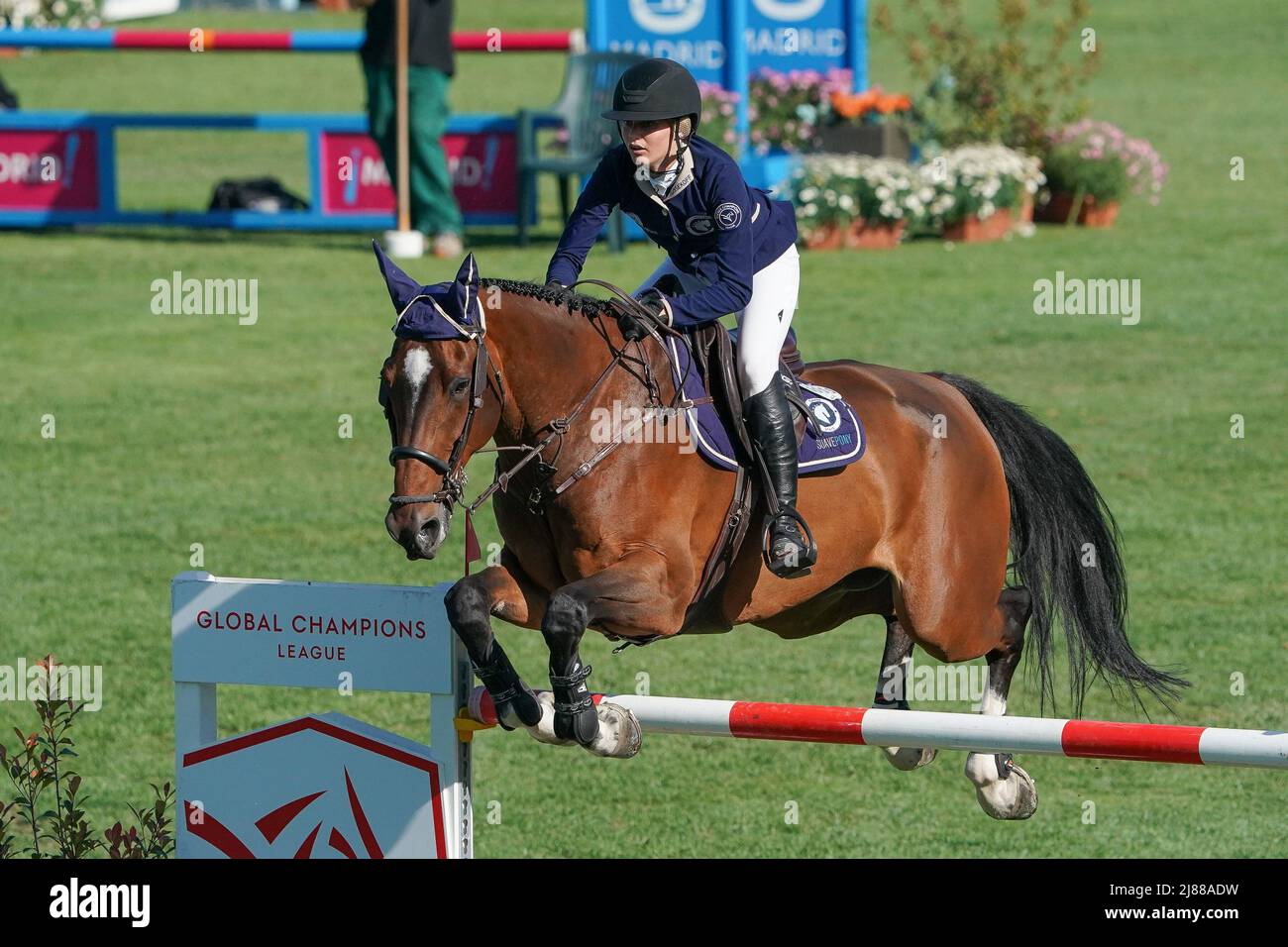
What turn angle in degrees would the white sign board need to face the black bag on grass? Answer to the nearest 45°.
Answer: approximately 180°

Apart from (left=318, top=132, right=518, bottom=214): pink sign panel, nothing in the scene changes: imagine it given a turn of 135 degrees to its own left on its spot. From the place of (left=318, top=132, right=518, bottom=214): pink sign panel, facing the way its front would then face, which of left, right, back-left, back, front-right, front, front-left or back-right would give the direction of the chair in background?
right

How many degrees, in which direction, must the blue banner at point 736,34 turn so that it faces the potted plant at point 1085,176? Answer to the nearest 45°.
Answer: approximately 90° to its left

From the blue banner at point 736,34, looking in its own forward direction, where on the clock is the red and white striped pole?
The red and white striped pole is roughly at 12 o'clock from the blue banner.

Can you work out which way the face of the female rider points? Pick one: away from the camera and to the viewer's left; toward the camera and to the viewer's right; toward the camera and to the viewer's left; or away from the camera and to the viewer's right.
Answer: toward the camera and to the viewer's left

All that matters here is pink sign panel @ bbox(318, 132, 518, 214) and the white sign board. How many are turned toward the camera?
2

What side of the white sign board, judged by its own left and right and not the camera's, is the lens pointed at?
front

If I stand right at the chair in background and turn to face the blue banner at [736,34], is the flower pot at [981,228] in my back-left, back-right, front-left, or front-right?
front-right

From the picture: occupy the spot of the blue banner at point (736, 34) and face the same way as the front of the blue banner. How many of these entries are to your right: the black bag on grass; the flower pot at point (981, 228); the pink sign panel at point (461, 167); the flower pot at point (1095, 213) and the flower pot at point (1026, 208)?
2

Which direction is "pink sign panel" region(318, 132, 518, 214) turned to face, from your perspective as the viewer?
facing the viewer

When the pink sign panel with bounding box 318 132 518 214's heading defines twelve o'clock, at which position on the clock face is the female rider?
The female rider is roughly at 12 o'clock from the pink sign panel.

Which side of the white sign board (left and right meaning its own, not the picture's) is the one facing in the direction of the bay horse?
left
